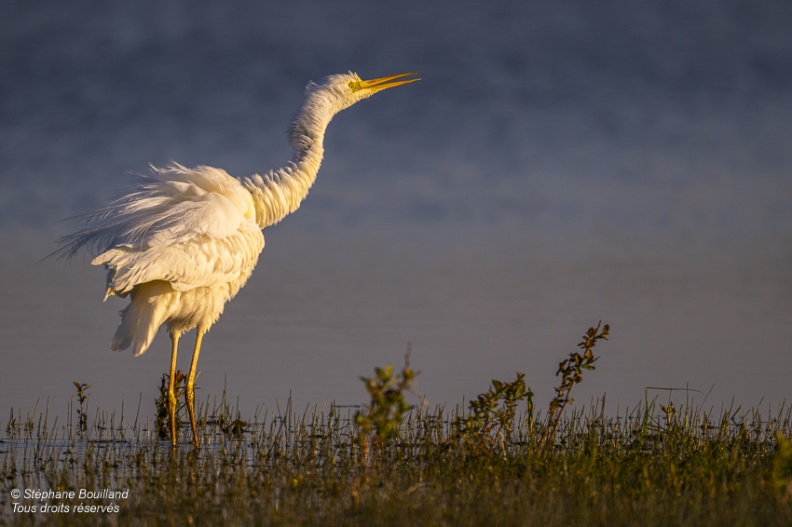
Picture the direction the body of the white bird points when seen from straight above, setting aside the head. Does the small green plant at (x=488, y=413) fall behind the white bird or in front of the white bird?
in front

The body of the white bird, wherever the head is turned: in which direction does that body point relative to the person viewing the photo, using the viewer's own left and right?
facing to the right of the viewer
